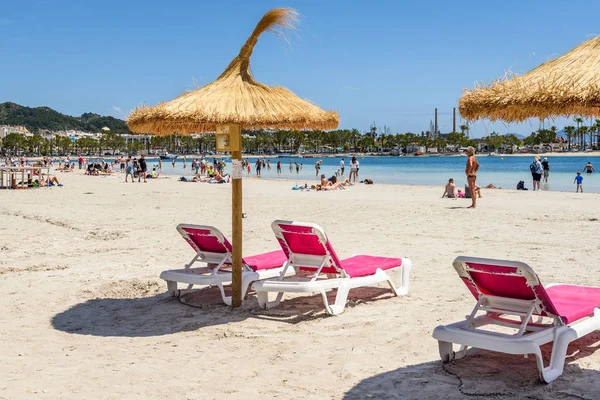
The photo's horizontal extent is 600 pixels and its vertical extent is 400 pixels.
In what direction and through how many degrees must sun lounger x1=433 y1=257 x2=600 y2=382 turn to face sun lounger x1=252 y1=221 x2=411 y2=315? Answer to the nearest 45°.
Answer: approximately 90° to its left

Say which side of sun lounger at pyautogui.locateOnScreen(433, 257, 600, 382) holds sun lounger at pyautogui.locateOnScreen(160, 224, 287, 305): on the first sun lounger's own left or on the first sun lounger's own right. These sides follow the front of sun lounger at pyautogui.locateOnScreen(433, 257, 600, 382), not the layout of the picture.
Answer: on the first sun lounger's own left

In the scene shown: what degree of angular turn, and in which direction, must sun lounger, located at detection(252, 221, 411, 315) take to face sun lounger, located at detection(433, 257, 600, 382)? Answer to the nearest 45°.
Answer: approximately 90° to its right

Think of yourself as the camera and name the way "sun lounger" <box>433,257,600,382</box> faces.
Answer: facing away from the viewer and to the right of the viewer

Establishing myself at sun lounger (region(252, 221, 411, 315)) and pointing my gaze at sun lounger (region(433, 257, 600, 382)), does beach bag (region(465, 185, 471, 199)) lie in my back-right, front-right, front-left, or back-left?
back-left

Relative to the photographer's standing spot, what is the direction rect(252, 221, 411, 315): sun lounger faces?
facing away from the viewer and to the right of the viewer

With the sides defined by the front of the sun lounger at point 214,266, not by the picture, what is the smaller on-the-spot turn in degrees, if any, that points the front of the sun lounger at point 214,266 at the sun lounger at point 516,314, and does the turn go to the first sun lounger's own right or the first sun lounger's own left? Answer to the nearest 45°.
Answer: approximately 90° to the first sun lounger's own right

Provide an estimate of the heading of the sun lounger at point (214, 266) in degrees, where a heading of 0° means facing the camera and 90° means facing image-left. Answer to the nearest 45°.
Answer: approximately 225°
